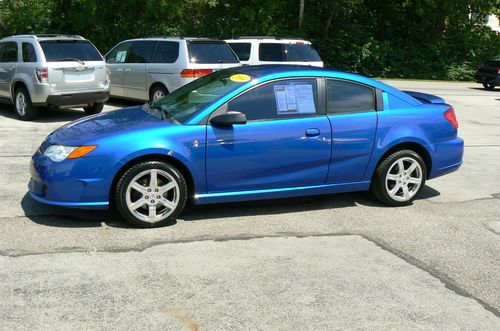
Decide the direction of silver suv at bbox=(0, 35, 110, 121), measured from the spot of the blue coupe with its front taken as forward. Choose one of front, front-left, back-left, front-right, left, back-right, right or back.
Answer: front-right

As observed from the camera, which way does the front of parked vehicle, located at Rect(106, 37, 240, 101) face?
facing away from the viewer and to the left of the viewer

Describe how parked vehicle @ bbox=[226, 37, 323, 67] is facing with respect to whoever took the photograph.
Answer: facing away from the viewer and to the left of the viewer

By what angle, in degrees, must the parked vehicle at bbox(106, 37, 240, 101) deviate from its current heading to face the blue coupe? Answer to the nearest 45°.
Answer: approximately 135° to its left

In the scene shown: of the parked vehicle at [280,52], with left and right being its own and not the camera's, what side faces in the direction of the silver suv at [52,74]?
left

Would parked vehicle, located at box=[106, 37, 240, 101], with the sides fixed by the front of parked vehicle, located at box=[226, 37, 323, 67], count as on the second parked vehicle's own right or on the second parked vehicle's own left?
on the second parked vehicle's own left

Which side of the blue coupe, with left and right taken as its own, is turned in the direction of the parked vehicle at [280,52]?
right

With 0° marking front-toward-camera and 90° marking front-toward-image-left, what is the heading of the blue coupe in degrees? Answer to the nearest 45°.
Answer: approximately 90°

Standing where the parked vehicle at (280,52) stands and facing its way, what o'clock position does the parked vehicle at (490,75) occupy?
the parked vehicle at (490,75) is roughly at 3 o'clock from the parked vehicle at (280,52).

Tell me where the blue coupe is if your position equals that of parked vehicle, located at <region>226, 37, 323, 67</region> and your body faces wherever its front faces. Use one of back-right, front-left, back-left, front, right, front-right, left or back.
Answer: back-left

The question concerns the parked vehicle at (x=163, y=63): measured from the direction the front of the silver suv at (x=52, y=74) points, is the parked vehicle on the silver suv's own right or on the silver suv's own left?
on the silver suv's own right

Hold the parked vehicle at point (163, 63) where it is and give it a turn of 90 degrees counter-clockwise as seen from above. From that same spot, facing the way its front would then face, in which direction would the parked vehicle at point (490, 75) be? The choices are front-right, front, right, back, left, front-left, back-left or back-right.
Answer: back

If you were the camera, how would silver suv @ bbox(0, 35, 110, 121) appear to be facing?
facing away from the viewer and to the left of the viewer

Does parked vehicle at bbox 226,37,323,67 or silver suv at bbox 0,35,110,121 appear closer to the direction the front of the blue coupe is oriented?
the silver suv
